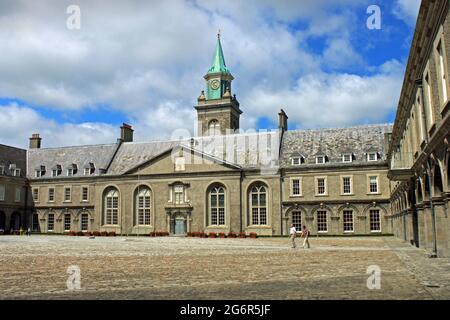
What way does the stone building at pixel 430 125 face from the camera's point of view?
to the viewer's left
